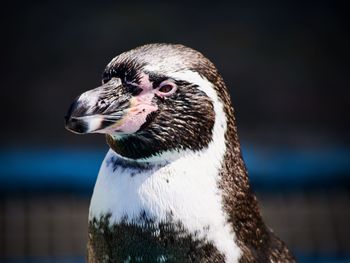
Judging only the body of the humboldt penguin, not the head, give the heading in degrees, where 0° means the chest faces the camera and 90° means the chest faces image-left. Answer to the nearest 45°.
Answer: approximately 45°
